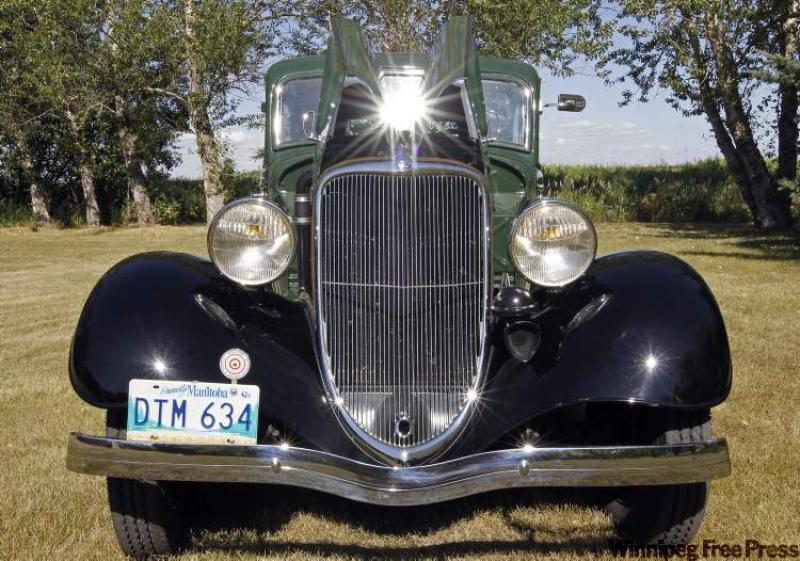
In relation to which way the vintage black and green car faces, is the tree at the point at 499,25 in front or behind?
behind

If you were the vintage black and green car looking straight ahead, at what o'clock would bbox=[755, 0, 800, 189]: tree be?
The tree is roughly at 7 o'clock from the vintage black and green car.

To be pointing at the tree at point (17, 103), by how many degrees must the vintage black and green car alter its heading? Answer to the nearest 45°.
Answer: approximately 135° to its right

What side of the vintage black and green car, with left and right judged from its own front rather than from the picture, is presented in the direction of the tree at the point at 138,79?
back

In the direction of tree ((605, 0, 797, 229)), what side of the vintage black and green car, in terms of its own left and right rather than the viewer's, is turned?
back

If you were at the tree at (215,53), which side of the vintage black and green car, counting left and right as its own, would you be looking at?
back

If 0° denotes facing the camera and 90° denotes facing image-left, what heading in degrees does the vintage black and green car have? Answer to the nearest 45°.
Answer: approximately 0°

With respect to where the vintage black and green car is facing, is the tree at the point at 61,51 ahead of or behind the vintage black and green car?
behind
